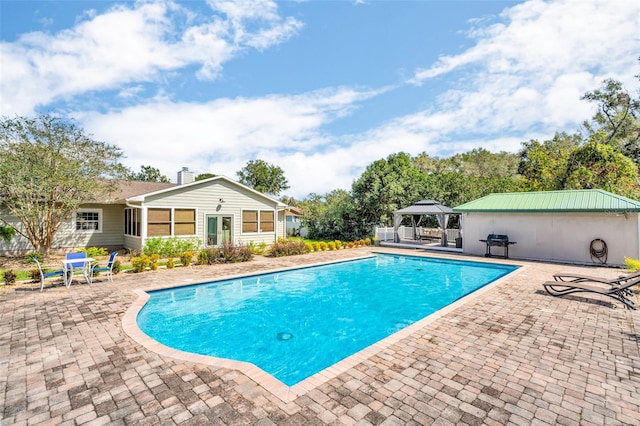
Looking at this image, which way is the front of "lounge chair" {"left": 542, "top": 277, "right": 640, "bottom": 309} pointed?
to the viewer's left

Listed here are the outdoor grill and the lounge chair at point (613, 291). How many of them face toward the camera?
1

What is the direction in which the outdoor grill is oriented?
toward the camera

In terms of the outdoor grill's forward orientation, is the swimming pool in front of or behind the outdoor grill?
in front

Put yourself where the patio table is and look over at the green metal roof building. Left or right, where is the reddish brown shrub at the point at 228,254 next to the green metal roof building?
left

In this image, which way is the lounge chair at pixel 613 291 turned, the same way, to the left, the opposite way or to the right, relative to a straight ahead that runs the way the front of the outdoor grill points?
to the right

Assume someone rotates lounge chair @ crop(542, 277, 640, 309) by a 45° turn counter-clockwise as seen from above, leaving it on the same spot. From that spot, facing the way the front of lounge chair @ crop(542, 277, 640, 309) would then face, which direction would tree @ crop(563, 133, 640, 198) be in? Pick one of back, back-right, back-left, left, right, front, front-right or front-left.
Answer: back-right

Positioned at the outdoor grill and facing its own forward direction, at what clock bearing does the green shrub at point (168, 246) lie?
The green shrub is roughly at 2 o'clock from the outdoor grill.

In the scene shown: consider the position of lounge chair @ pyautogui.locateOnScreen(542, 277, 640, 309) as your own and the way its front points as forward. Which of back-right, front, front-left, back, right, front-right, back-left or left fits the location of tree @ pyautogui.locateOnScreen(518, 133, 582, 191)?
right

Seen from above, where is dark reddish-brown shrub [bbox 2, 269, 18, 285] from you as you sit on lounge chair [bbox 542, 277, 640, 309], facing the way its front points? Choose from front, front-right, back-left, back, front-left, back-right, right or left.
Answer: front-left

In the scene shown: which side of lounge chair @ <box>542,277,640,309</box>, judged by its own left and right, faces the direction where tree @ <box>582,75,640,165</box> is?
right

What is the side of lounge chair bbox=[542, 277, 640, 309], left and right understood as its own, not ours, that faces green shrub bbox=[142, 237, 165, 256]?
front

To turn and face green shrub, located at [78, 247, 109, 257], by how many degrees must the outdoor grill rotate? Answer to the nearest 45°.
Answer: approximately 45° to its right
